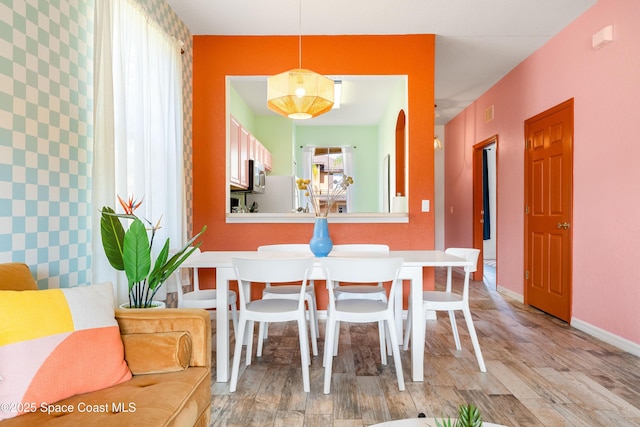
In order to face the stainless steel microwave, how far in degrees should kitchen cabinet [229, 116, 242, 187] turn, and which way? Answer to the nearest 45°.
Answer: approximately 90° to its left

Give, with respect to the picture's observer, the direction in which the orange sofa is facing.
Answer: facing the viewer and to the right of the viewer

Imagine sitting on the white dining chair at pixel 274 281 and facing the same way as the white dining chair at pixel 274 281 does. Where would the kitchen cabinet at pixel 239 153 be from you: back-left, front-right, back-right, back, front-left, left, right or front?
front

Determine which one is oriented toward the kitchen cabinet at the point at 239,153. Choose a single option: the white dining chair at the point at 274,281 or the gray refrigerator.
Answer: the white dining chair

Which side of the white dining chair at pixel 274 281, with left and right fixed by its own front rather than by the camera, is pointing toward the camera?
back

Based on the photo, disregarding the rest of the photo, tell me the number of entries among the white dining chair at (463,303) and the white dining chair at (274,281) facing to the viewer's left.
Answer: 1

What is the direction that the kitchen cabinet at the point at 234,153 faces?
to the viewer's right

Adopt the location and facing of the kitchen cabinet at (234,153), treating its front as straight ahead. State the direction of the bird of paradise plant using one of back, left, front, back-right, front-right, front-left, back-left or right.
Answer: right

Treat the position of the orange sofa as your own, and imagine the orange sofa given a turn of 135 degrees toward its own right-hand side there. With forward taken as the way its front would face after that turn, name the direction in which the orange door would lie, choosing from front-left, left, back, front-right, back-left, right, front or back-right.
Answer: back

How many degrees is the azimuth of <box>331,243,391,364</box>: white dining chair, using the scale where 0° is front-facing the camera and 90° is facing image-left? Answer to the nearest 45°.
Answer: approximately 0°

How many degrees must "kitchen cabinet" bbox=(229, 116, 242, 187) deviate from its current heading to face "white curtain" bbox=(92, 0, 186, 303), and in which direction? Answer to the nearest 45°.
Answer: approximately 90° to its right

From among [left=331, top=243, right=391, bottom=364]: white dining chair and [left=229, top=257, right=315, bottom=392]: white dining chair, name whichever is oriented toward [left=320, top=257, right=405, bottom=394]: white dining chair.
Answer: [left=331, top=243, right=391, bottom=364]: white dining chair

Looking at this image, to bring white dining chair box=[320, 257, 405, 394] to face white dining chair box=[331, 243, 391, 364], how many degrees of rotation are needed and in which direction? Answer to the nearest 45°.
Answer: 0° — it already faces it

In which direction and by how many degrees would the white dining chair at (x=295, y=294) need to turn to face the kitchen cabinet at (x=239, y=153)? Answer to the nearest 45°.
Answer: approximately 180°

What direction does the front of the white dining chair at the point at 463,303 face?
to the viewer's left

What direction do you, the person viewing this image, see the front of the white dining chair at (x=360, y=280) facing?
facing away from the viewer
